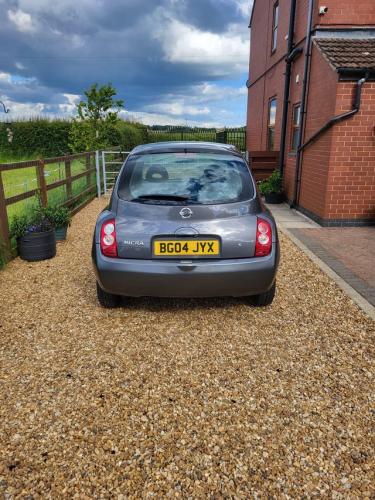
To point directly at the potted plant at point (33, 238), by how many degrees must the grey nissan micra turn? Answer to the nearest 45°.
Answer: approximately 45° to its left

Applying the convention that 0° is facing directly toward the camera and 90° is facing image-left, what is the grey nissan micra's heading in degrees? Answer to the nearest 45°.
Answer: approximately 180°

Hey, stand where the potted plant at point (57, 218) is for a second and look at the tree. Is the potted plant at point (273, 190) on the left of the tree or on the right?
right

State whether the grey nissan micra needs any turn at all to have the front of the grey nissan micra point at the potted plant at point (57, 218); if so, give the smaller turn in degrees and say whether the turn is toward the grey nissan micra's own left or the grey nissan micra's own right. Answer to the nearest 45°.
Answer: approximately 45° to the grey nissan micra's own left

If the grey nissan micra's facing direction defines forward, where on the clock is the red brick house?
The red brick house is roughly at 1 o'clock from the grey nissan micra.
